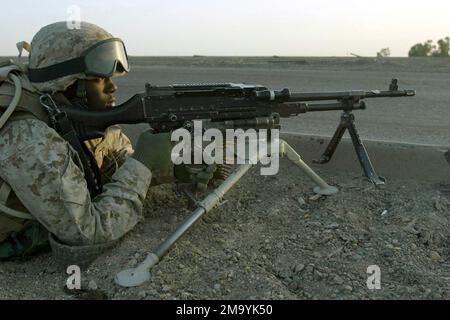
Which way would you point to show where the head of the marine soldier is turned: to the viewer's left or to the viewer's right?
to the viewer's right

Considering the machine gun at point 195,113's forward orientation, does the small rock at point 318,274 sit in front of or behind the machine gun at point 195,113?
in front

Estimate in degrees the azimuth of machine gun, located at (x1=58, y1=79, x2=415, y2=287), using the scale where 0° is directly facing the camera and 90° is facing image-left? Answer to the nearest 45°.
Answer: approximately 270°

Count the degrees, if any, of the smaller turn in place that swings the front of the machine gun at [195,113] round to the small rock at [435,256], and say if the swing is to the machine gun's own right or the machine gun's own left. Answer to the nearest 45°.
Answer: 0° — it already faces it

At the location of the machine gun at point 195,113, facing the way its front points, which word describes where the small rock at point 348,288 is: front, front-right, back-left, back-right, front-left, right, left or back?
front-right
